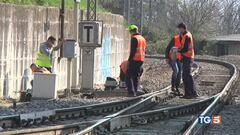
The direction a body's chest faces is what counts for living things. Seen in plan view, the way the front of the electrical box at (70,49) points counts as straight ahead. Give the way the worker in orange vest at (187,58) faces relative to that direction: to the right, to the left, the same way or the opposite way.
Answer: to the right

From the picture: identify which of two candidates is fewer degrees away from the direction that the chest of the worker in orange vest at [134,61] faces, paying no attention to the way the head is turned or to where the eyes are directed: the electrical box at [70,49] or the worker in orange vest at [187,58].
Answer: the electrical box

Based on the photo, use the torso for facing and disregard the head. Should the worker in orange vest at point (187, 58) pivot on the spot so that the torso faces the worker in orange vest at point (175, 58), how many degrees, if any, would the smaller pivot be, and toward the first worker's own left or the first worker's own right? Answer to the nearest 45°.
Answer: approximately 45° to the first worker's own right

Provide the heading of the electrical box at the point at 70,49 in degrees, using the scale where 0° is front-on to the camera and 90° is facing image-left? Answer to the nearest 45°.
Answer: approximately 0°

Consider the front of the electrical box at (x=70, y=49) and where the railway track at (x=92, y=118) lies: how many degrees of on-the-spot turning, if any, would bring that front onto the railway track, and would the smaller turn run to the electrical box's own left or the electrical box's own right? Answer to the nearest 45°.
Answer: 0° — it already faces it

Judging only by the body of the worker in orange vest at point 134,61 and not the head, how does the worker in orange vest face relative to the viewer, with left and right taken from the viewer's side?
facing away from the viewer and to the left of the viewer

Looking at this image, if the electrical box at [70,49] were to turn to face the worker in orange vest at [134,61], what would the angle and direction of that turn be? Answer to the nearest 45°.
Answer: approximately 45° to its left
